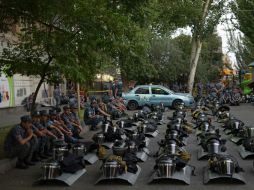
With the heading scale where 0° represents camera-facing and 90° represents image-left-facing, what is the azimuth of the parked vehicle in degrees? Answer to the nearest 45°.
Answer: approximately 270°

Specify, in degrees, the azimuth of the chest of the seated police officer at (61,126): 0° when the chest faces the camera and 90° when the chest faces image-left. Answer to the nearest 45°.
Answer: approximately 270°

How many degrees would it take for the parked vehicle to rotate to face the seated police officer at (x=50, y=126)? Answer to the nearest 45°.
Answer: approximately 90° to its right

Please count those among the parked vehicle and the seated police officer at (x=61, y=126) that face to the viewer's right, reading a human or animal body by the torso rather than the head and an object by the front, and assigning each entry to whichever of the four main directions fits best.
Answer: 2

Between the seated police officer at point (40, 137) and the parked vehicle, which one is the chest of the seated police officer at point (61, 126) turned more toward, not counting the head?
the parked vehicle

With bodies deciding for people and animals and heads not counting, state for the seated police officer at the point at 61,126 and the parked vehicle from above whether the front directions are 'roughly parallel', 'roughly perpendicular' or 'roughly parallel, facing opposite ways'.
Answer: roughly parallel

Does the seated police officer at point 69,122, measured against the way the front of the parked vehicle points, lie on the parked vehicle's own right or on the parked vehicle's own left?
on the parked vehicle's own right

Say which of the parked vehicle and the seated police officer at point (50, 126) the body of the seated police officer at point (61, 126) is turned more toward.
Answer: the parked vehicle
